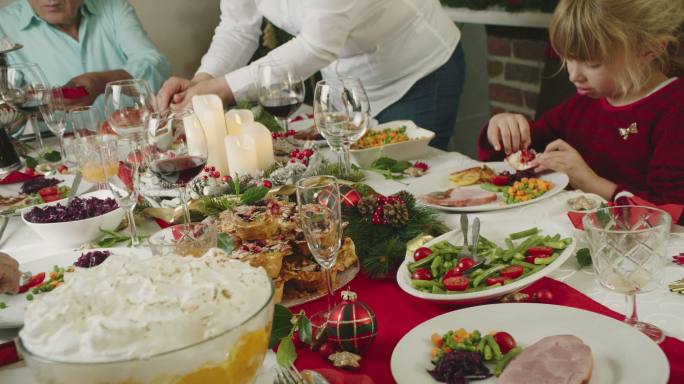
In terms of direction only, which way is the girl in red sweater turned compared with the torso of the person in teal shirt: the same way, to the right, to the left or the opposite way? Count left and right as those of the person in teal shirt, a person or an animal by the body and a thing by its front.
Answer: to the right

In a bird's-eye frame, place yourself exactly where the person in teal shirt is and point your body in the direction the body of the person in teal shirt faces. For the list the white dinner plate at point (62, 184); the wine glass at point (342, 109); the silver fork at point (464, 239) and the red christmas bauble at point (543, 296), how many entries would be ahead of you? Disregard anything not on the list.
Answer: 4

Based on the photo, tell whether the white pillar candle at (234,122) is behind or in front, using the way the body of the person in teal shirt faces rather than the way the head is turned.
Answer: in front

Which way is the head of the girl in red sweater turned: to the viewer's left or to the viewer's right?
to the viewer's left

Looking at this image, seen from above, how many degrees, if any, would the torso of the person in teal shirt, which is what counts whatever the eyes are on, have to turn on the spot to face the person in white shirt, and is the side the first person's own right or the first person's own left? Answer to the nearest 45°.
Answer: approximately 45° to the first person's own left

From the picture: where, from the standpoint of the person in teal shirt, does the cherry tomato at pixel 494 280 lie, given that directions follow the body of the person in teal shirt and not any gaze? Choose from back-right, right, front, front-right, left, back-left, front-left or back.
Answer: front

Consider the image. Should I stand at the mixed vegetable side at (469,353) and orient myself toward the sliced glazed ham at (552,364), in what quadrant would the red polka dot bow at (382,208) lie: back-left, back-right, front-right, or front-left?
back-left

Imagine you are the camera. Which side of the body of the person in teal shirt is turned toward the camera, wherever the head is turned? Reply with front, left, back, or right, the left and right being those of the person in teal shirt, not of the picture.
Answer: front

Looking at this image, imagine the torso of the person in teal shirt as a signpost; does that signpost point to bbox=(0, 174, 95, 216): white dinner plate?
yes

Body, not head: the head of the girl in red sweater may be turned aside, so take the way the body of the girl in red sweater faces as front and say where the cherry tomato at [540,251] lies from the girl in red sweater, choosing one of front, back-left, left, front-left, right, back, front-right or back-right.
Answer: front-left

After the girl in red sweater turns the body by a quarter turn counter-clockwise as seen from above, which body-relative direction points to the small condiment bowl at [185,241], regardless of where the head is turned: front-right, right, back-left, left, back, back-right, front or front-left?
right

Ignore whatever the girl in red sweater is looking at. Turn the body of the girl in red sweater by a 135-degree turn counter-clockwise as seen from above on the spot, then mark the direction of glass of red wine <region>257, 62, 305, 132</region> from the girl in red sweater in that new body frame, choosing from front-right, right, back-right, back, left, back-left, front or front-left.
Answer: back

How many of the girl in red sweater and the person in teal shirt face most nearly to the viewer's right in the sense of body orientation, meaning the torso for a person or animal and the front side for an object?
0

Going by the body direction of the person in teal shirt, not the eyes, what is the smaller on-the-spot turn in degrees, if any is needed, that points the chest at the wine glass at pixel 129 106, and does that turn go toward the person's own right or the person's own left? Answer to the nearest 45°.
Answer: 0° — they already face it

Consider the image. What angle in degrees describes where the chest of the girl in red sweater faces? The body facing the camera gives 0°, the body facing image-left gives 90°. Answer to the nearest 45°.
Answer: approximately 45°

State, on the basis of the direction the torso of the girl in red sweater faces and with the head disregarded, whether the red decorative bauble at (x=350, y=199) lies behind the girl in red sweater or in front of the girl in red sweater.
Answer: in front

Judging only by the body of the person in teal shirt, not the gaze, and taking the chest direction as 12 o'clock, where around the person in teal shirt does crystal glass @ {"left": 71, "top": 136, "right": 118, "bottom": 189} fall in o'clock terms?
The crystal glass is roughly at 12 o'clock from the person in teal shirt.
